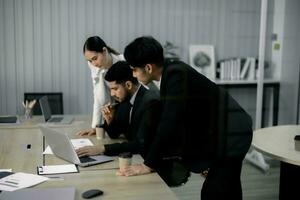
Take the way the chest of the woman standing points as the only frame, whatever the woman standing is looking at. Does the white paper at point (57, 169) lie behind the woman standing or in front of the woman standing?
in front

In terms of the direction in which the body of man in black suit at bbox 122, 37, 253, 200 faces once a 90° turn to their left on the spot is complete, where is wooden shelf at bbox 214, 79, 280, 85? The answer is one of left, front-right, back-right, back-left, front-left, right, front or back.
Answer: back

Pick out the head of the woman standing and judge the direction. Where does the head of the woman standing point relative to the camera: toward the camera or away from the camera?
toward the camera

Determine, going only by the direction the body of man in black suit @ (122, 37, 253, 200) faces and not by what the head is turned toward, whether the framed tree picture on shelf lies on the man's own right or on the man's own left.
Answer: on the man's own right

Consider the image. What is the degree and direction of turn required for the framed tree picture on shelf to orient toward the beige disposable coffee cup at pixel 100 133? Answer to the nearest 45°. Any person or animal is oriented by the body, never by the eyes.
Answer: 0° — it already faces it

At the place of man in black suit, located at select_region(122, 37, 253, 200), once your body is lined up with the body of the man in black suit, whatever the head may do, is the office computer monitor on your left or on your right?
on your right

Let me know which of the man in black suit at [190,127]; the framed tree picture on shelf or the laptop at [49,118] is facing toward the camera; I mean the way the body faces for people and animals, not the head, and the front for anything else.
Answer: the framed tree picture on shelf

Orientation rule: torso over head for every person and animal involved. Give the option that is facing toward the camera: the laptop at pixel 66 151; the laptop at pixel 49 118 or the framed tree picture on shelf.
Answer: the framed tree picture on shelf

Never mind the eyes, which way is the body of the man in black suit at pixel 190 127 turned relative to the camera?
to the viewer's left

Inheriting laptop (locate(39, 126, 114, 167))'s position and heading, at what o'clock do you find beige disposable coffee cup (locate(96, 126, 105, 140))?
The beige disposable coffee cup is roughly at 11 o'clock from the laptop.

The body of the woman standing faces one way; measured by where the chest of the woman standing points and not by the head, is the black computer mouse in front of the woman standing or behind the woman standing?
in front

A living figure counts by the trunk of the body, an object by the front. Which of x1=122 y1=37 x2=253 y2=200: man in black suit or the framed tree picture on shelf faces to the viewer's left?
the man in black suit

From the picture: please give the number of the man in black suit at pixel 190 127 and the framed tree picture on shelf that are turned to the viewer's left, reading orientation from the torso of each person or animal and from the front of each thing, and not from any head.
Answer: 1

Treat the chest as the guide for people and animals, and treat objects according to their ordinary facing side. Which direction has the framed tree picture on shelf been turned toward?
toward the camera
